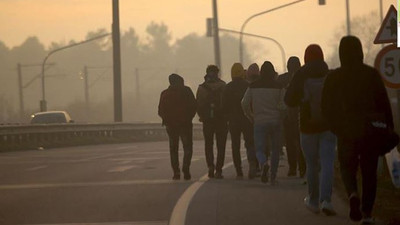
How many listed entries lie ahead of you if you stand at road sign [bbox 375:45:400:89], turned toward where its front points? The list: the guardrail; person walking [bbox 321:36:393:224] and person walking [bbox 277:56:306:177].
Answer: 1

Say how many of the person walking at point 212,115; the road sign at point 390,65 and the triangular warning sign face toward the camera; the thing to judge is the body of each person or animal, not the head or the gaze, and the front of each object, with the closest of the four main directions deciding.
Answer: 2

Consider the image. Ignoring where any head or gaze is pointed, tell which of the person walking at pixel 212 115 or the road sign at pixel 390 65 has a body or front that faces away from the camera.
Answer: the person walking

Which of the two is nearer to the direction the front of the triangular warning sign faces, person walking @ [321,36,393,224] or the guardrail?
the person walking

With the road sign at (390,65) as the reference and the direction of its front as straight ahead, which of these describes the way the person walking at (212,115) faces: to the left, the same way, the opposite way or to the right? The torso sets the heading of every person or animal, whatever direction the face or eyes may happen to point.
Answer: the opposite way

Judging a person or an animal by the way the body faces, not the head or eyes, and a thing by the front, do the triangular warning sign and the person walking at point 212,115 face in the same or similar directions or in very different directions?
very different directions

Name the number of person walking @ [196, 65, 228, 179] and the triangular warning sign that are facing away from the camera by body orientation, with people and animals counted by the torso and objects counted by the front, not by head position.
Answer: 1

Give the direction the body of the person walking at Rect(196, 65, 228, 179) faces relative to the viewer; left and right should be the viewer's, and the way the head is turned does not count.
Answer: facing away from the viewer
